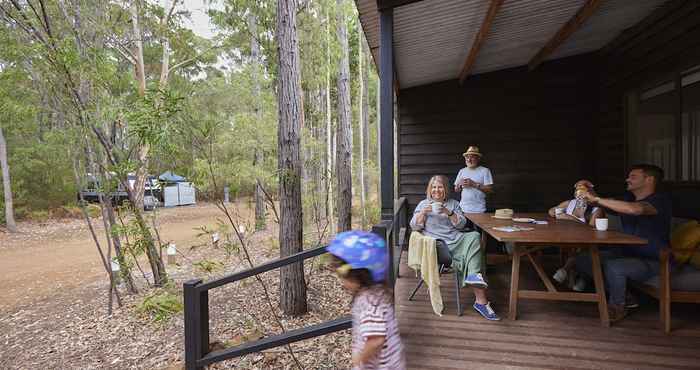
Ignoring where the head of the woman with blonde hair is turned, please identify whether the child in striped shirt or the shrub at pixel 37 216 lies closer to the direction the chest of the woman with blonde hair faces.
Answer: the child in striped shirt

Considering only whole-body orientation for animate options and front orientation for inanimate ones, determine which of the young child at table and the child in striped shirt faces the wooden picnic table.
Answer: the young child at table

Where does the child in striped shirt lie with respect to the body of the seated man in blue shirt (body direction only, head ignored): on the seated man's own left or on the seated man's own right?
on the seated man's own left

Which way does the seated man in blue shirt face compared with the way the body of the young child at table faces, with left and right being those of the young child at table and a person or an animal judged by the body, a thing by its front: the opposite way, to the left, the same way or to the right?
to the right

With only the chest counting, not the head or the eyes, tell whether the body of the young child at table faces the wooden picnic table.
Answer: yes

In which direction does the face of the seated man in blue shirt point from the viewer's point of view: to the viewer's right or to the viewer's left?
to the viewer's left

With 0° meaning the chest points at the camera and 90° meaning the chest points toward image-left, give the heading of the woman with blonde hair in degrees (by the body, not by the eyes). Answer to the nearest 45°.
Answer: approximately 315°

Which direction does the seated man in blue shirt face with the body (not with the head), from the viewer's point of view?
to the viewer's left

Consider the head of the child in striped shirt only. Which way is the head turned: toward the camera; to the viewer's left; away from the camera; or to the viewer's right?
to the viewer's left

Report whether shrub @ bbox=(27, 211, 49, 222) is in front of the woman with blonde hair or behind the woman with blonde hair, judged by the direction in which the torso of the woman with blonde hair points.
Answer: behind

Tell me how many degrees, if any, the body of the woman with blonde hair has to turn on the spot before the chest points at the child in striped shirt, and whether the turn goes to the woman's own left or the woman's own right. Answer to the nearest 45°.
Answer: approximately 45° to the woman's own right

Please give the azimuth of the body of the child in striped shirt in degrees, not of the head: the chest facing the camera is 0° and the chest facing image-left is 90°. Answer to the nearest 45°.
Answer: approximately 90°
